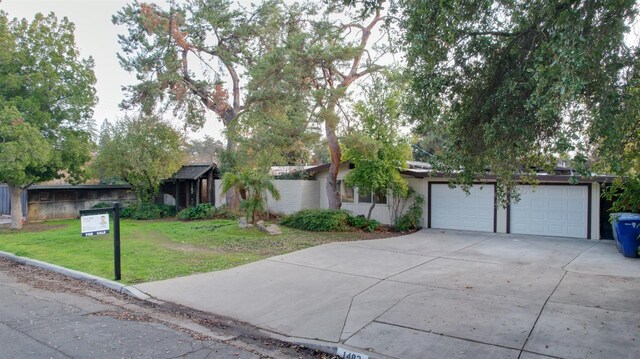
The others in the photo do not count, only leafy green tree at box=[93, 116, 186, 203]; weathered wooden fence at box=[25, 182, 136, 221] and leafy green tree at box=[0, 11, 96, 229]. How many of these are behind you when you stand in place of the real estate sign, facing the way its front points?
3

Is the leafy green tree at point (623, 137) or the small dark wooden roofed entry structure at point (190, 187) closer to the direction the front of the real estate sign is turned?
the leafy green tree

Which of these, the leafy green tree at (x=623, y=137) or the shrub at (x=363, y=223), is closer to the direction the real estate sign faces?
the leafy green tree

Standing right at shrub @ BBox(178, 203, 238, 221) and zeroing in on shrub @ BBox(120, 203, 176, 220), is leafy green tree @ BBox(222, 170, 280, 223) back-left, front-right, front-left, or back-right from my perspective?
back-left

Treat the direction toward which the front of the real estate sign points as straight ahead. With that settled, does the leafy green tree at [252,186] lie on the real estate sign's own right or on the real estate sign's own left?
on the real estate sign's own left

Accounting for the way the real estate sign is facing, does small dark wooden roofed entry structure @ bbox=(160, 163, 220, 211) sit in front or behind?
behind

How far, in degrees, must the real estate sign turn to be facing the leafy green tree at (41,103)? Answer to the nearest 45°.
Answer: approximately 180°

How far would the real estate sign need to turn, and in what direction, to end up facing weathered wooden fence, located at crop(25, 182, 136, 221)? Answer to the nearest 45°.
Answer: approximately 180°

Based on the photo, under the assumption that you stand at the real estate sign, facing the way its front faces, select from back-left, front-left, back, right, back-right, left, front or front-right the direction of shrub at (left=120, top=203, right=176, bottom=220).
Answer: back

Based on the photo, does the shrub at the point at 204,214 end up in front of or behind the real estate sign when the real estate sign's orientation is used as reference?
behind

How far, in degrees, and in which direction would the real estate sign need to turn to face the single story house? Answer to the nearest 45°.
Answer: approximately 90° to its left

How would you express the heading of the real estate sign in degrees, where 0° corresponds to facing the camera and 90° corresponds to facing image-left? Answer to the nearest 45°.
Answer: approximately 0°
